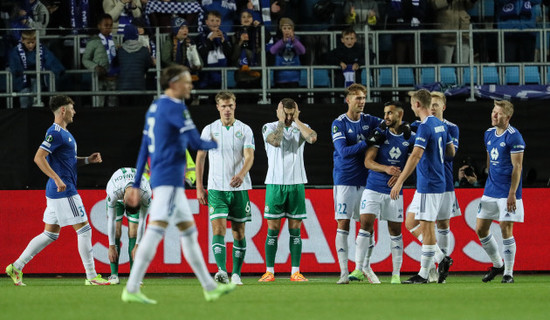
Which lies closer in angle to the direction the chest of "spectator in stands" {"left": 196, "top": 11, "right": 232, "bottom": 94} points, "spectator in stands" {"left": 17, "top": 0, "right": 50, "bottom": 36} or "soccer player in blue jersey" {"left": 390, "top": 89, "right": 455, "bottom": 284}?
the soccer player in blue jersey

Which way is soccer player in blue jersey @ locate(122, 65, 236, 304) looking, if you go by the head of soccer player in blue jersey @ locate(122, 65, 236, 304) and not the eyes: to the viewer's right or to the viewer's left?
to the viewer's right

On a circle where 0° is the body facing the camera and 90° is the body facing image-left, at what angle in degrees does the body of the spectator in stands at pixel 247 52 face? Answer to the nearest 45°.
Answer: approximately 0°

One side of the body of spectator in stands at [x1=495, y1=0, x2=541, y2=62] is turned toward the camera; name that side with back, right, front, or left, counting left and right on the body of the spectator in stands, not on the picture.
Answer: front

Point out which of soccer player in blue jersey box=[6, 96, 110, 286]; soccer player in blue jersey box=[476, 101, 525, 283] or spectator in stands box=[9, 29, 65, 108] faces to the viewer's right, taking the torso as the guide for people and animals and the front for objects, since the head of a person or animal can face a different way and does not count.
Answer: soccer player in blue jersey box=[6, 96, 110, 286]

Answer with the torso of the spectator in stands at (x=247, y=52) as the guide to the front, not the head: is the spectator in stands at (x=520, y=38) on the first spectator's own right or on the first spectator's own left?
on the first spectator's own left

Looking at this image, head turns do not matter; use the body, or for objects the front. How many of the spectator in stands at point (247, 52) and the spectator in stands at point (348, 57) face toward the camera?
2

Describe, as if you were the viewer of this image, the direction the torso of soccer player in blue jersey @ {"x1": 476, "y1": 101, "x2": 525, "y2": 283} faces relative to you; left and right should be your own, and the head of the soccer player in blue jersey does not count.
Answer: facing the viewer and to the left of the viewer

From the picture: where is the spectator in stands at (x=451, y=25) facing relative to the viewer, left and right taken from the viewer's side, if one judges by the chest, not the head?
facing the viewer

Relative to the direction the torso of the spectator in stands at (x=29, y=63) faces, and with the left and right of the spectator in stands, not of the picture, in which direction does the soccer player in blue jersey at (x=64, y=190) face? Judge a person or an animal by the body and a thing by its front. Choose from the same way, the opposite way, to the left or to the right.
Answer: to the left

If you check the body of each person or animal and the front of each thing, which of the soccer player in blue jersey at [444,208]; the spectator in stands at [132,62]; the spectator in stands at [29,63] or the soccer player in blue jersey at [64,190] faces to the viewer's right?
the soccer player in blue jersey at [64,190]

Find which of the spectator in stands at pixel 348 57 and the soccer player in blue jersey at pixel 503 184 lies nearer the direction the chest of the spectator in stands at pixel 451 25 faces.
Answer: the soccer player in blue jersey

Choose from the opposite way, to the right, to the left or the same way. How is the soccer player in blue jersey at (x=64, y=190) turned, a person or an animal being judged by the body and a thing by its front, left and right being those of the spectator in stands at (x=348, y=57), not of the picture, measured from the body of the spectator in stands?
to the left

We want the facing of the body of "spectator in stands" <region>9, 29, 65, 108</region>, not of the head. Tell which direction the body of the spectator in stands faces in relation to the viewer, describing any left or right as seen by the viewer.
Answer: facing the viewer
